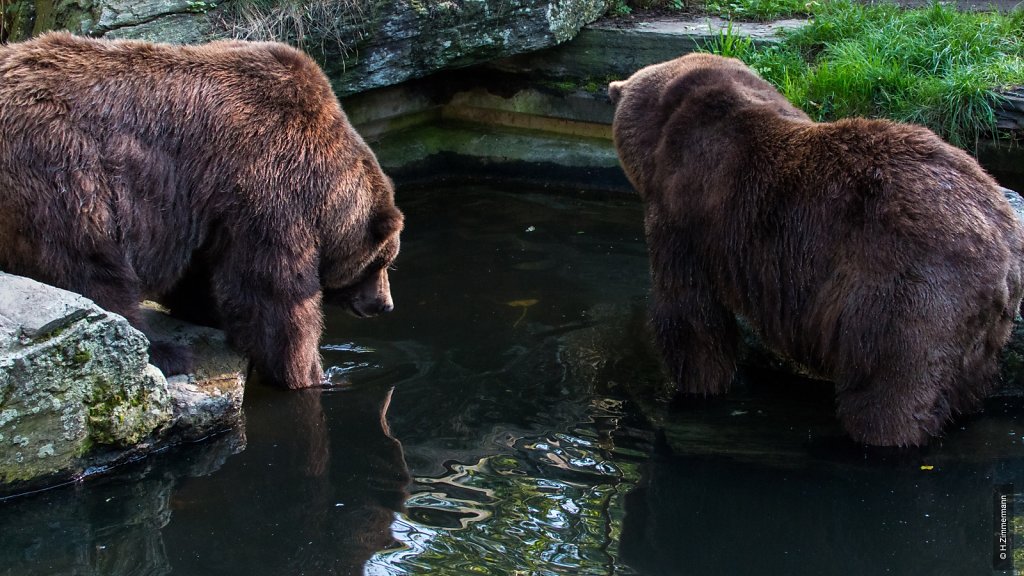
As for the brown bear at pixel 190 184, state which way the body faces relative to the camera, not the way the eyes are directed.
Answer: to the viewer's right

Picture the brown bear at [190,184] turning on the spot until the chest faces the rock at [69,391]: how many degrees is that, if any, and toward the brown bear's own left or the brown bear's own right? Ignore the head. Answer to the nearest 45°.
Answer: approximately 135° to the brown bear's own right

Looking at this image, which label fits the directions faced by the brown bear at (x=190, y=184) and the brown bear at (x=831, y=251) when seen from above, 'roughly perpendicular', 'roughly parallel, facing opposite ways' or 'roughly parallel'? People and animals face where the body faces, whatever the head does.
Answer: roughly perpendicular

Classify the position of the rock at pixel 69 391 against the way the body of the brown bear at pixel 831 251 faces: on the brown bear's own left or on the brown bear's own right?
on the brown bear's own left

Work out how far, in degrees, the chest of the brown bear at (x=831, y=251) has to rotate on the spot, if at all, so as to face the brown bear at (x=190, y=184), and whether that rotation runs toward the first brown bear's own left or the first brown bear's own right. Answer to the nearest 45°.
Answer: approximately 45° to the first brown bear's own left

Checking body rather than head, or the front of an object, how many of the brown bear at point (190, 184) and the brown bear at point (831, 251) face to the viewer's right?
1

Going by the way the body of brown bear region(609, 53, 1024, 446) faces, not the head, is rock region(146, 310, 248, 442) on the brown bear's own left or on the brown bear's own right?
on the brown bear's own left

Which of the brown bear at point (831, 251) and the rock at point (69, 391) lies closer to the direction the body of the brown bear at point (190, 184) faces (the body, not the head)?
the brown bear

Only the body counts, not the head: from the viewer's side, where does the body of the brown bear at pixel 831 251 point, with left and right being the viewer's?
facing away from the viewer and to the left of the viewer
